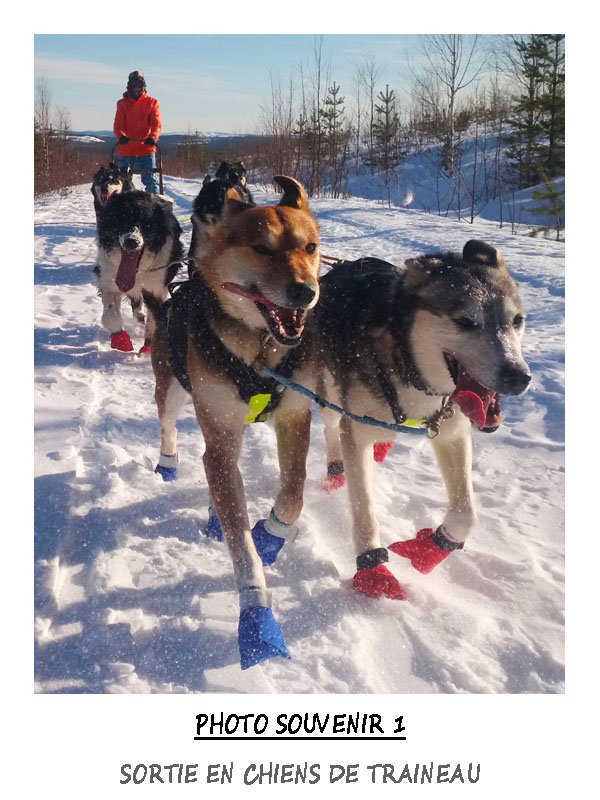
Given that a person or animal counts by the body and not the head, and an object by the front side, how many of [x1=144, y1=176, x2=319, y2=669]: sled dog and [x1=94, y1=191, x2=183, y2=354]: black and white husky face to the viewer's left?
0

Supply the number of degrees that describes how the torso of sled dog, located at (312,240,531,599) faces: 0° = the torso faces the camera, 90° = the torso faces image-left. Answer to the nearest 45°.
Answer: approximately 315°

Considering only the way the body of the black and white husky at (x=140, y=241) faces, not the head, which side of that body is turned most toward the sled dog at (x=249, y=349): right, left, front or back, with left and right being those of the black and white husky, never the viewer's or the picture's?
front

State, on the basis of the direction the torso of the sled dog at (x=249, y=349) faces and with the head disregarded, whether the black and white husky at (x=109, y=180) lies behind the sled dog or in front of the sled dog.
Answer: behind
